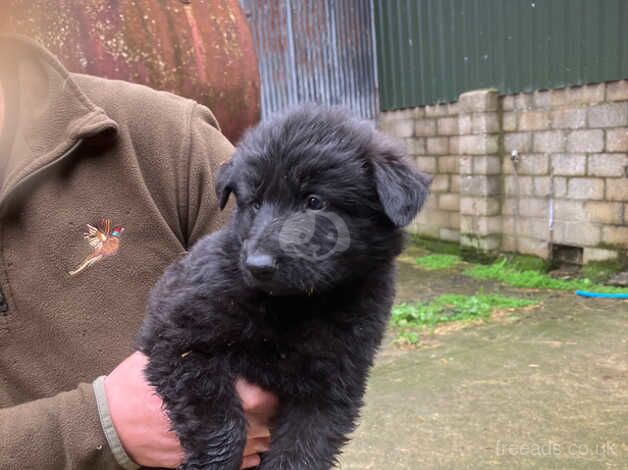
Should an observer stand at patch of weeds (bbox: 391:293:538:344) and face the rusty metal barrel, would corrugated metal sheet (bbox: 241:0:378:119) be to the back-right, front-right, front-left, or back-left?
front-right

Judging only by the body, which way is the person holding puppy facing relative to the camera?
toward the camera

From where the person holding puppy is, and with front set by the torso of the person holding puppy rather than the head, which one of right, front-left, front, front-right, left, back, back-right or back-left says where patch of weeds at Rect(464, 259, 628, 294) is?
back-left

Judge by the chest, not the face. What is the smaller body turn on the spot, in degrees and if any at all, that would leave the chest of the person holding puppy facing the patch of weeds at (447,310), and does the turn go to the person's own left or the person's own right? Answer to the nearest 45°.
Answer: approximately 135° to the person's own left

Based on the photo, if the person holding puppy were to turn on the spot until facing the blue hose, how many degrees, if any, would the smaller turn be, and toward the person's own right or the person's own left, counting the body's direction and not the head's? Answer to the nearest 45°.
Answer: approximately 135° to the person's own left

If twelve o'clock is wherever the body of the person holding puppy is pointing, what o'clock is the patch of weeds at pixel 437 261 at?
The patch of weeds is roughly at 7 o'clock from the person holding puppy.

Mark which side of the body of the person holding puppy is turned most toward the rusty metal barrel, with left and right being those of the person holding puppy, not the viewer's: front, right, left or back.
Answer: back
